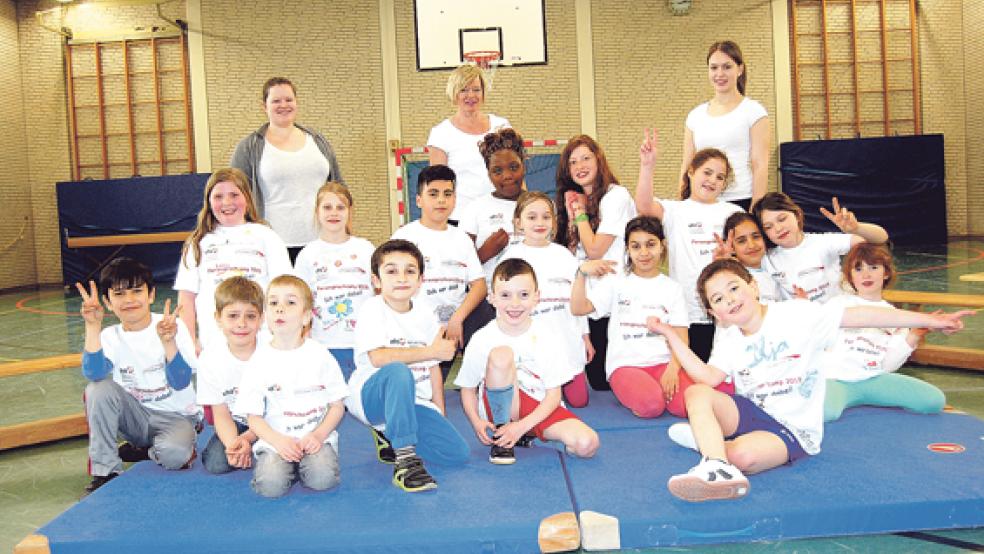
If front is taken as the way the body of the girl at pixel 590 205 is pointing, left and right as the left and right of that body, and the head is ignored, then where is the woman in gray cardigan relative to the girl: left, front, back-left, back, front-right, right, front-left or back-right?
front-right

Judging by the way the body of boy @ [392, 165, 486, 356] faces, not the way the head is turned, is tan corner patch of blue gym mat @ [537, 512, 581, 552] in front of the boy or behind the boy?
in front

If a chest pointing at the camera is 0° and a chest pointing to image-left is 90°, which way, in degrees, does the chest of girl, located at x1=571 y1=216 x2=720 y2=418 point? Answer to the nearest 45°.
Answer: approximately 0°

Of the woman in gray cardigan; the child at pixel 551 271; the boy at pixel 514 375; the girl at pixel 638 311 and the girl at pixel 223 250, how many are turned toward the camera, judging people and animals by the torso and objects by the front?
5

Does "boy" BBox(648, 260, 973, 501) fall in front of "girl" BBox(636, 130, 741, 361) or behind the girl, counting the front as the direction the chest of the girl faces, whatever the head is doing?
in front

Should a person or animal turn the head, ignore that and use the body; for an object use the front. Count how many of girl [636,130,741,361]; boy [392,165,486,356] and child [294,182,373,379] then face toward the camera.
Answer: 3

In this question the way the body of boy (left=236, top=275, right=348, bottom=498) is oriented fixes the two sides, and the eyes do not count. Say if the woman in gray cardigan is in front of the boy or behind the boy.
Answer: behind

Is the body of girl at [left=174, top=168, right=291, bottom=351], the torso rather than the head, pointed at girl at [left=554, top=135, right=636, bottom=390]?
no

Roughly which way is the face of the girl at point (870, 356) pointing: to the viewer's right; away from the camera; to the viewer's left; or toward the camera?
toward the camera

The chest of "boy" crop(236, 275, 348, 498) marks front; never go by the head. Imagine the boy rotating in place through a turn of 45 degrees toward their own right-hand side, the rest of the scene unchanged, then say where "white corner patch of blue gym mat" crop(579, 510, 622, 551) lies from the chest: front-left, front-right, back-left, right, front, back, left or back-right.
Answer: left

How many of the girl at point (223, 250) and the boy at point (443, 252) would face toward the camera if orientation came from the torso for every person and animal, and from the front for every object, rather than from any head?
2

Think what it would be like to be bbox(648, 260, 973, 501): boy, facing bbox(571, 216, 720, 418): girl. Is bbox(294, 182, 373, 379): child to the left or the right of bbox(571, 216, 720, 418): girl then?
left

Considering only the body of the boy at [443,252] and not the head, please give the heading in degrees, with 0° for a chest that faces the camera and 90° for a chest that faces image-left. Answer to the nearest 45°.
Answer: approximately 0°

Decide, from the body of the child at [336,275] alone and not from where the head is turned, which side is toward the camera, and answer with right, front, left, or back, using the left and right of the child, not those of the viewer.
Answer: front

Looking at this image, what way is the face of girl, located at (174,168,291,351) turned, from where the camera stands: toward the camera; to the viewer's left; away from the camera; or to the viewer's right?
toward the camera

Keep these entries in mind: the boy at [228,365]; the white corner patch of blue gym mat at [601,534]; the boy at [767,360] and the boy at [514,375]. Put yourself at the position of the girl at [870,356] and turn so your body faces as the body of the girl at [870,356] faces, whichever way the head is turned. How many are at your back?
0

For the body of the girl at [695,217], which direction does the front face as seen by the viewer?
toward the camera
